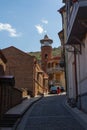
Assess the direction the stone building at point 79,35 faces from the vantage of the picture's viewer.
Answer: facing to the left of the viewer
